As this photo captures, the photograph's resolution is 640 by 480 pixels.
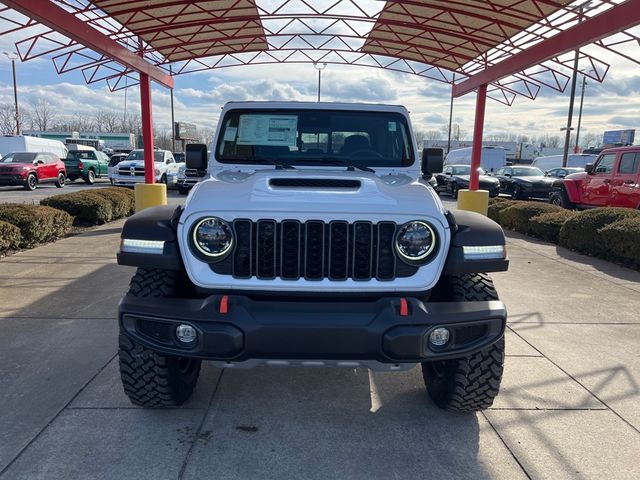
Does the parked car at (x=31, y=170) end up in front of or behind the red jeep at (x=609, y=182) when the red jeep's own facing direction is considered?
in front

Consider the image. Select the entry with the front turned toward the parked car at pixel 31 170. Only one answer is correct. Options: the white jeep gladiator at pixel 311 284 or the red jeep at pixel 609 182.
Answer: the red jeep

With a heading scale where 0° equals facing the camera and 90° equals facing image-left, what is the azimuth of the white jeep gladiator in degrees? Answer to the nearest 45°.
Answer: approximately 0°

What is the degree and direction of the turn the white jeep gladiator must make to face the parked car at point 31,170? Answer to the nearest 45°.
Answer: approximately 135° to its right

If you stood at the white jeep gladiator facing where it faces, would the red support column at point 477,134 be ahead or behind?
behind

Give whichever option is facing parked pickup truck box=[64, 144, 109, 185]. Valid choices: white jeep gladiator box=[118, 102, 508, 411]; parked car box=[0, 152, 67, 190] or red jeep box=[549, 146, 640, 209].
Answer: the red jeep

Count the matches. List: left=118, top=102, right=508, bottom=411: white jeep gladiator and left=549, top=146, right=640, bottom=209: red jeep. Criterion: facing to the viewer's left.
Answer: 1

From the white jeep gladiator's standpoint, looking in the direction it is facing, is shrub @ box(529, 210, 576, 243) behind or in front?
behind

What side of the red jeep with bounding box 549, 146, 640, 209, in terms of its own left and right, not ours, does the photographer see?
left
